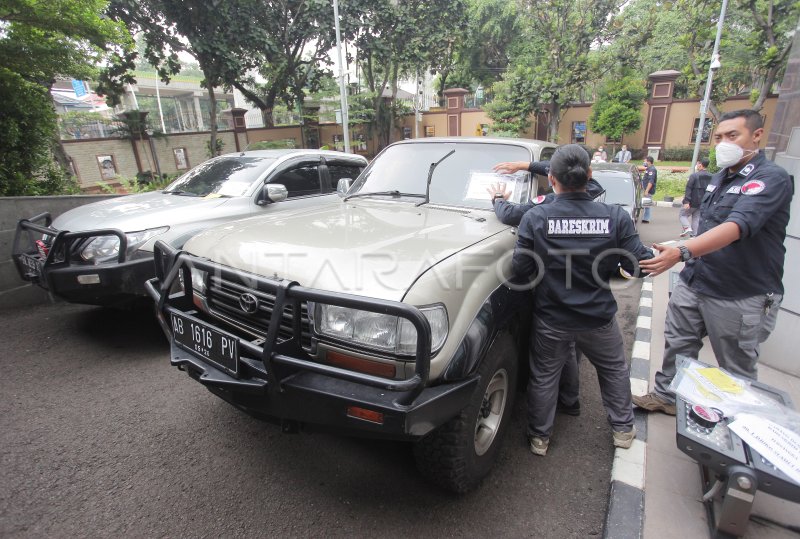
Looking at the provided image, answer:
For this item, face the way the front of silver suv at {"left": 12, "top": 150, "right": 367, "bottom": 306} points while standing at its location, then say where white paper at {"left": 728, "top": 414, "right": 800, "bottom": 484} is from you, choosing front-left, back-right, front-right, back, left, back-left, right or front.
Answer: left

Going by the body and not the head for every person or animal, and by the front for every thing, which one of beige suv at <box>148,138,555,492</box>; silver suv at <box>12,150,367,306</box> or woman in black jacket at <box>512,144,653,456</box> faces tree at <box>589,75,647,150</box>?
the woman in black jacket

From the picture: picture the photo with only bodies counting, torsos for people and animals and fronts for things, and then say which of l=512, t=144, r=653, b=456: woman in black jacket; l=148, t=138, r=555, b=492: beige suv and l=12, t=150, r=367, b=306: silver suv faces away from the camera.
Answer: the woman in black jacket

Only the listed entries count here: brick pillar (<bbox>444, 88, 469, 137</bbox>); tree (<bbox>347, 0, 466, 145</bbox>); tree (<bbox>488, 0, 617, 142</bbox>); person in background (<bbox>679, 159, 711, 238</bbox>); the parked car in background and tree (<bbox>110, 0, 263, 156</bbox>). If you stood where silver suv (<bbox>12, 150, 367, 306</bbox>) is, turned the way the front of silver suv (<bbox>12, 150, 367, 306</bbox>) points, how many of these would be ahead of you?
0

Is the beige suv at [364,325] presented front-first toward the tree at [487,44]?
no

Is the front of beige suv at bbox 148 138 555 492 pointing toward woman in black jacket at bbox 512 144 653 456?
no

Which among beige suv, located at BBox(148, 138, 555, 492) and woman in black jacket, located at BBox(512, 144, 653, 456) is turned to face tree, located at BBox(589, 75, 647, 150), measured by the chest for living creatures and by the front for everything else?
the woman in black jacket

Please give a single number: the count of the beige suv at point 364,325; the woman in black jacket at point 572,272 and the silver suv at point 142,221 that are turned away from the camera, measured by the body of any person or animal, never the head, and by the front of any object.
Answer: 1

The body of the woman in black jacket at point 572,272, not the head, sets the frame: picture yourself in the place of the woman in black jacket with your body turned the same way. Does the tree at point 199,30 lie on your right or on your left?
on your left

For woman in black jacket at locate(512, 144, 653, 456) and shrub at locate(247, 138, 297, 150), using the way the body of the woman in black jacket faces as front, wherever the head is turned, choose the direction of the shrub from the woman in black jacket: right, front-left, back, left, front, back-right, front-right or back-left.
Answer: front-left

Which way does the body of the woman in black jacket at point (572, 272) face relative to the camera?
away from the camera

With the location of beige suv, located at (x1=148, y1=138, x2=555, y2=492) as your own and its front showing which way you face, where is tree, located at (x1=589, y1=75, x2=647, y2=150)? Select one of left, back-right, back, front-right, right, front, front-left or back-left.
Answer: back

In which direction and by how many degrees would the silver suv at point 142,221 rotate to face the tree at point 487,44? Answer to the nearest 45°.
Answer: approximately 180°

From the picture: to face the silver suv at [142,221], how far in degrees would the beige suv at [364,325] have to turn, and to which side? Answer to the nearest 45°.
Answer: approximately 90° to its right

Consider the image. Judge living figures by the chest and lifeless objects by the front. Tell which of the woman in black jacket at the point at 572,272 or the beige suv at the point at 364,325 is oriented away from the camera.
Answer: the woman in black jacket

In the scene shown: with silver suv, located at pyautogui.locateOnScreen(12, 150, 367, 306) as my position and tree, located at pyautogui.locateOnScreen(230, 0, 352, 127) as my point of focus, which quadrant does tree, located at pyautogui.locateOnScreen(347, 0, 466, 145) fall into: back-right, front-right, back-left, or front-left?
front-right

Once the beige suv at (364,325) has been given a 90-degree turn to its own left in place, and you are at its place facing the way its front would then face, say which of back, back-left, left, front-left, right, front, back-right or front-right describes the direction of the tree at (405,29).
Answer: back-left

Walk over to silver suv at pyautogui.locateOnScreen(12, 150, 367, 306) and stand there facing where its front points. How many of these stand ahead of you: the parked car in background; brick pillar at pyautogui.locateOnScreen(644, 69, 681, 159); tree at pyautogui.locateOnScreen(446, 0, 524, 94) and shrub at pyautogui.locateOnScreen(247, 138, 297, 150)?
0

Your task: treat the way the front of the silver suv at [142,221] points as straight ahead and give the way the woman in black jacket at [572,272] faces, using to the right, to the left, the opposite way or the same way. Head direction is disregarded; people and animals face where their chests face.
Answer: the opposite way

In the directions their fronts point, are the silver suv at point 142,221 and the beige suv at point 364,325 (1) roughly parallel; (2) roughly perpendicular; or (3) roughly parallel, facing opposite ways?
roughly parallel

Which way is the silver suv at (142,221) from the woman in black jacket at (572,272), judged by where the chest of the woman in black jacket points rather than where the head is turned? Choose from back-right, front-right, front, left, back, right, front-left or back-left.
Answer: left

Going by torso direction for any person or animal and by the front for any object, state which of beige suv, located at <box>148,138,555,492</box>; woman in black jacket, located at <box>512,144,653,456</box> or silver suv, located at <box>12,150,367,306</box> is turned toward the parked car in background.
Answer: the woman in black jacket

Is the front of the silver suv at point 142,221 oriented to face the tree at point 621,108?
no
